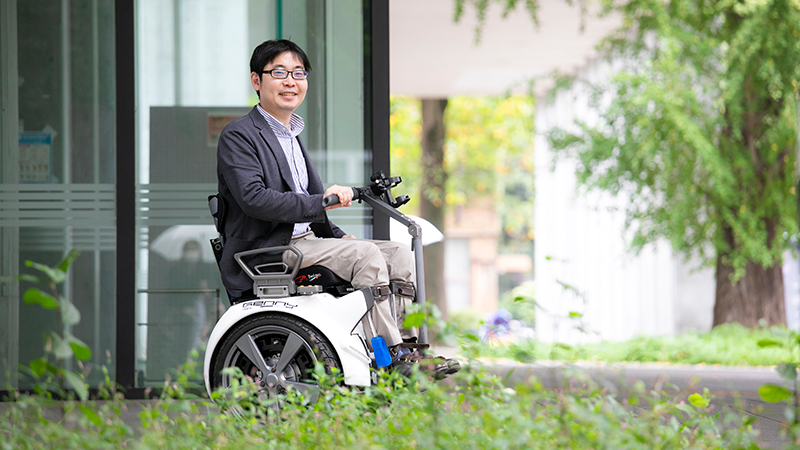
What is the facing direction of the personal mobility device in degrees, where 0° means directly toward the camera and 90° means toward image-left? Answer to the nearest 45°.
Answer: approximately 270°

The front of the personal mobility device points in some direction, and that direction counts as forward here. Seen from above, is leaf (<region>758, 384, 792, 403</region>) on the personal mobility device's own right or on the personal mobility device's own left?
on the personal mobility device's own right

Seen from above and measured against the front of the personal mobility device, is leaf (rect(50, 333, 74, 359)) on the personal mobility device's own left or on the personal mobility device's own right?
on the personal mobility device's own right

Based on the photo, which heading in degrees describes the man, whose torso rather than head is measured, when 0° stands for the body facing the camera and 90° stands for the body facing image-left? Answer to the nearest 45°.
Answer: approximately 315°

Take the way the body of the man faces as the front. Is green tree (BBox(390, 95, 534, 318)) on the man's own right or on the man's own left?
on the man's own left

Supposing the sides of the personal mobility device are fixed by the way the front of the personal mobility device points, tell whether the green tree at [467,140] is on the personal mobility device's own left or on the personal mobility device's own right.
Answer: on the personal mobility device's own left

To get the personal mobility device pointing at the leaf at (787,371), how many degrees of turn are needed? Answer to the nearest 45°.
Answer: approximately 45° to its right

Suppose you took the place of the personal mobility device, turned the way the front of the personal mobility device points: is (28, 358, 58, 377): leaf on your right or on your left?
on your right

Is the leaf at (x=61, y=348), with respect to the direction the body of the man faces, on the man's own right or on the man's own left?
on the man's own right
